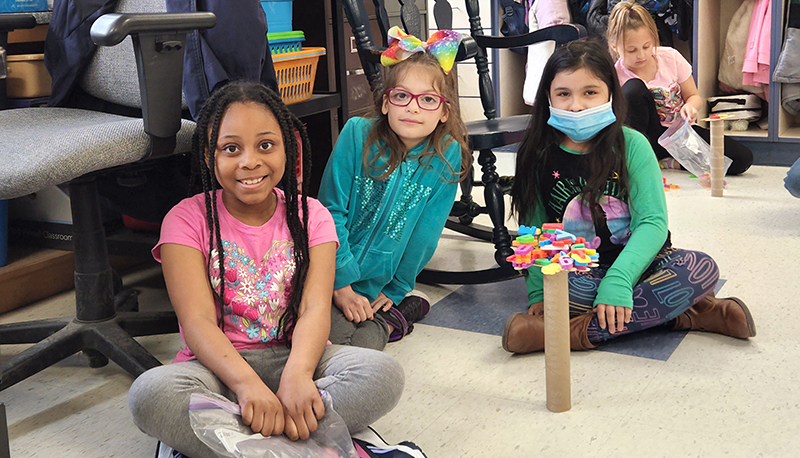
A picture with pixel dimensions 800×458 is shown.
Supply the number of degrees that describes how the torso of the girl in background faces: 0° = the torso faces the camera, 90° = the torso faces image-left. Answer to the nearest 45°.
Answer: approximately 315°

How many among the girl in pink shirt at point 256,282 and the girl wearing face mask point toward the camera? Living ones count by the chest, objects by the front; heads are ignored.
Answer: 2

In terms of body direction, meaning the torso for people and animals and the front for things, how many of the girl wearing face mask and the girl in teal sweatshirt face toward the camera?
2

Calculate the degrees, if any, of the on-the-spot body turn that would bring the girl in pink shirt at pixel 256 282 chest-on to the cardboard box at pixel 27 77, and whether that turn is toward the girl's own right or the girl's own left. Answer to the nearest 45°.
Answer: approximately 135° to the girl's own right

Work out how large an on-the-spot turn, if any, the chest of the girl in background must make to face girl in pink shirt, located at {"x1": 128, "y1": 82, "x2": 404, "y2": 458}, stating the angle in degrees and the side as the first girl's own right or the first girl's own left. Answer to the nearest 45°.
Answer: approximately 45° to the first girl's own right

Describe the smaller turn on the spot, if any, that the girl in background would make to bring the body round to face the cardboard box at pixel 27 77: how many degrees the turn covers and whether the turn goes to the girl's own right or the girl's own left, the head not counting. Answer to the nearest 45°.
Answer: approximately 90° to the girl's own right
